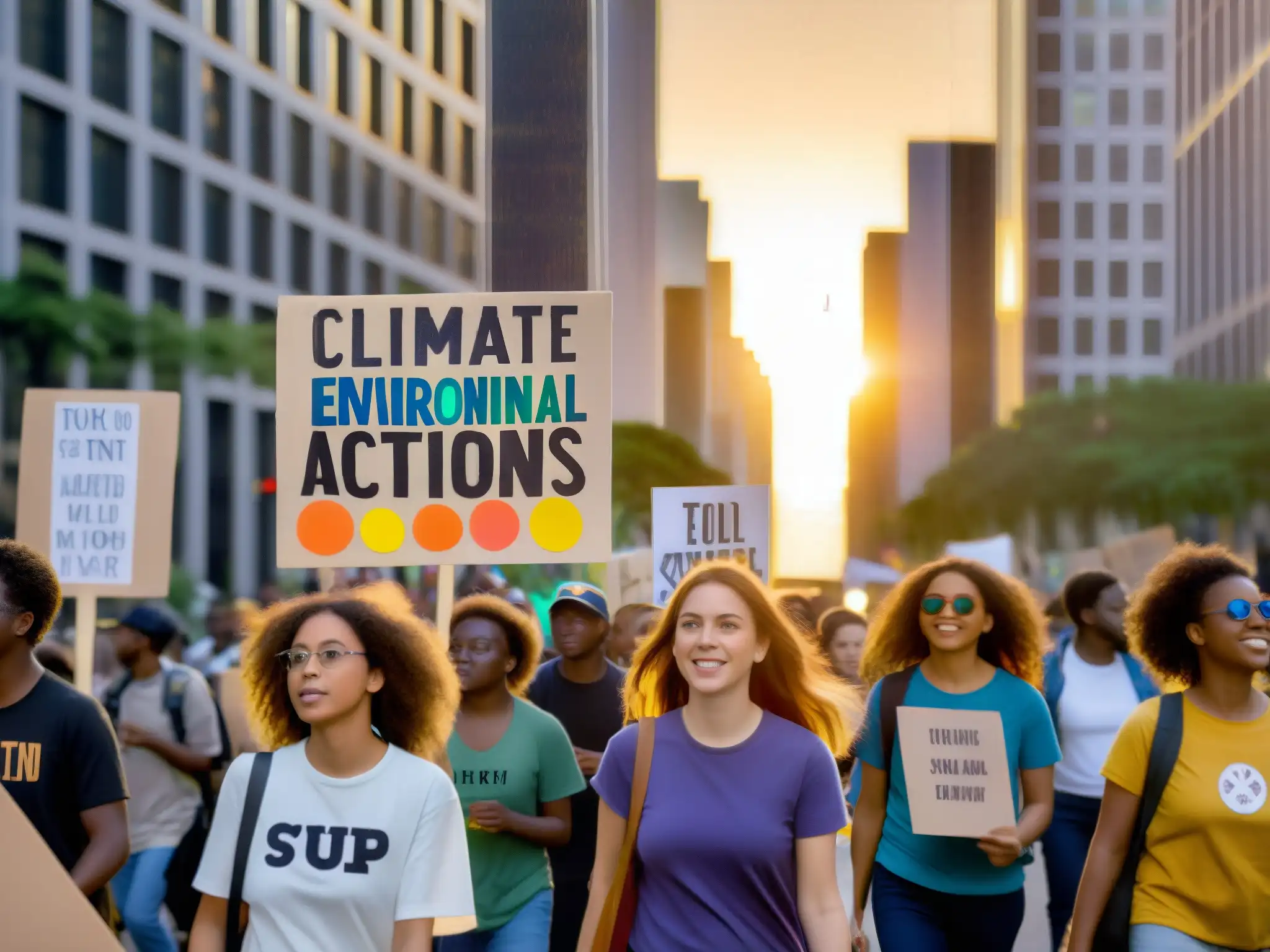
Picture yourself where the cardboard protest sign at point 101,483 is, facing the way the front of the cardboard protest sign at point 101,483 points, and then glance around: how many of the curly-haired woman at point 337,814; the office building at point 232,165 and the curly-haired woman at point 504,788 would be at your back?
1

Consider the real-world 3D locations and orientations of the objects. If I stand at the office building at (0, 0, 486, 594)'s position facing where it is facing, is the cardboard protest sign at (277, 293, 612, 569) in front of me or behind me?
in front

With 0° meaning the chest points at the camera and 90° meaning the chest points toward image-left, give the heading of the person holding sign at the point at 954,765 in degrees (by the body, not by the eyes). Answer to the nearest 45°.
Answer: approximately 0°

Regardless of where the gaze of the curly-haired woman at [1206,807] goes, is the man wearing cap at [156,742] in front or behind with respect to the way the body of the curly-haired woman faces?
behind

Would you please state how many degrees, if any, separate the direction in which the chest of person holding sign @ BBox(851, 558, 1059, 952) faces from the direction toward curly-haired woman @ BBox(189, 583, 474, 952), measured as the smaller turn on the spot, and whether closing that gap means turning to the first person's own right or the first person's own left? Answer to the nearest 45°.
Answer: approximately 45° to the first person's own right

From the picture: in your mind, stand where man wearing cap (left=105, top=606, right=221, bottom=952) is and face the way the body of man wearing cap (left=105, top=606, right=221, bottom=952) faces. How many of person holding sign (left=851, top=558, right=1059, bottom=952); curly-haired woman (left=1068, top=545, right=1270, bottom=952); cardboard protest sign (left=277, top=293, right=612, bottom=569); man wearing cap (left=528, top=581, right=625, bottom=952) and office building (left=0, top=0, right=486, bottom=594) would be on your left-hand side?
4

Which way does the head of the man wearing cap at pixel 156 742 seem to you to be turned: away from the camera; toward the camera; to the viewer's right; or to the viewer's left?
to the viewer's left

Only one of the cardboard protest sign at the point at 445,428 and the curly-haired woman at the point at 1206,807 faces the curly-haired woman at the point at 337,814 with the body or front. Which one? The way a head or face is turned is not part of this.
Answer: the cardboard protest sign

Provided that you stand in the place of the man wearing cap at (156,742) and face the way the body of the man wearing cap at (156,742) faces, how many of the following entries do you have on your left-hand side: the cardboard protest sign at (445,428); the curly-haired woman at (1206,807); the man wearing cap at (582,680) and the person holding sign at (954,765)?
4

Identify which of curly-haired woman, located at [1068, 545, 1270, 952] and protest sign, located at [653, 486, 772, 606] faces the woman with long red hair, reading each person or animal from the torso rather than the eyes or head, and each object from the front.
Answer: the protest sign
